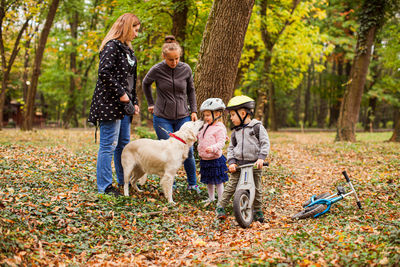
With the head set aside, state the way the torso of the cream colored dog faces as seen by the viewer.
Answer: to the viewer's right

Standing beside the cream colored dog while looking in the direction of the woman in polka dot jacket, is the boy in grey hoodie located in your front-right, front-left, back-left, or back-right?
back-left

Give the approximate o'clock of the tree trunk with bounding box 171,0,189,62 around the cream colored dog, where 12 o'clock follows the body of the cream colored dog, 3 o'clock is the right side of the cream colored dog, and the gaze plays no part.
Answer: The tree trunk is roughly at 9 o'clock from the cream colored dog.

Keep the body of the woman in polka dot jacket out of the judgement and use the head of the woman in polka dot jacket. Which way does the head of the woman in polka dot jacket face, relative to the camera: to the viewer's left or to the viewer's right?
to the viewer's right

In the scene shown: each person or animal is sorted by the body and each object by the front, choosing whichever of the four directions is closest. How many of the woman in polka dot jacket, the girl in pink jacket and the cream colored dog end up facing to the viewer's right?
2

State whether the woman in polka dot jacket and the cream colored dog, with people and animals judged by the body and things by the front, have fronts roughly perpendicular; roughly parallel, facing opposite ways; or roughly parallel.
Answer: roughly parallel

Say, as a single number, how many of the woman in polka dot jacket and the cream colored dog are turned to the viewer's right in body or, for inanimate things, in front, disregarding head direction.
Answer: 2

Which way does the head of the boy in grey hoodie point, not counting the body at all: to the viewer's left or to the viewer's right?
to the viewer's left

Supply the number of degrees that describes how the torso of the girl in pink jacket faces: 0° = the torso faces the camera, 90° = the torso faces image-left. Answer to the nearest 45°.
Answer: approximately 45°

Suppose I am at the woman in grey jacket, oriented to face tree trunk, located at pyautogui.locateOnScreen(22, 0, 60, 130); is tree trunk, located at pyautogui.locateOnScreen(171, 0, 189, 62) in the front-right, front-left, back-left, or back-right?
front-right

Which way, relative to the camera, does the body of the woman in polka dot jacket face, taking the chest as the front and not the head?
to the viewer's right

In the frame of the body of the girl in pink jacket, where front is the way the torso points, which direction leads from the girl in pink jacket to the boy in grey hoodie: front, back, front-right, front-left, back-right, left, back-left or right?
left

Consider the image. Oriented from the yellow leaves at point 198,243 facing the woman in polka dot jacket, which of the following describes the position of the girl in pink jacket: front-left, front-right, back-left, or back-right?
front-right

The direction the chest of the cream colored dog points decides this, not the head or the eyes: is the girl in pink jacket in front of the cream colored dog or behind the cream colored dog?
in front
